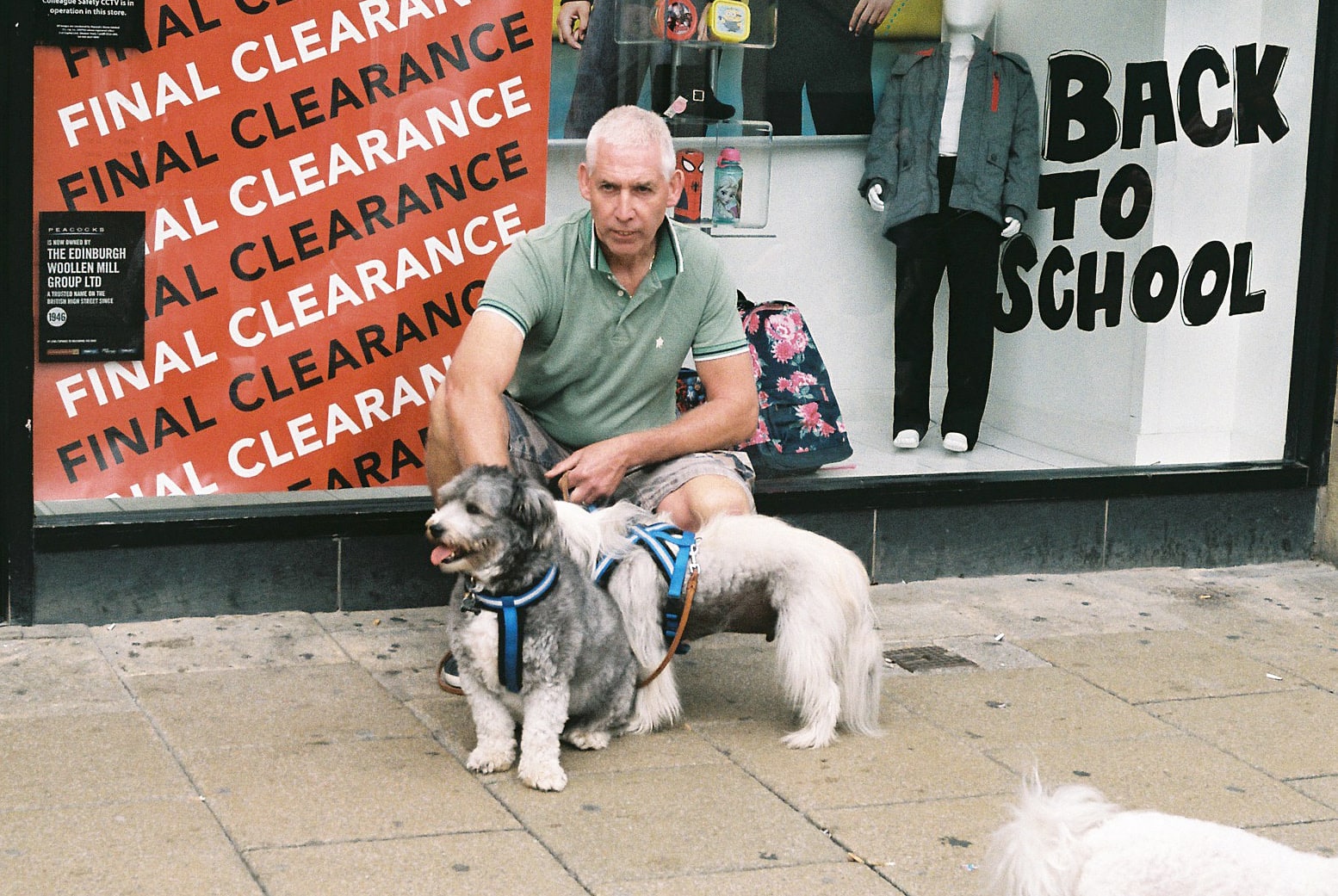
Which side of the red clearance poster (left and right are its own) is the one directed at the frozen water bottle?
left

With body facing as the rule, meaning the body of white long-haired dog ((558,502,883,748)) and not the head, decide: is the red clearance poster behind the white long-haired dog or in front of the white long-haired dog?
in front

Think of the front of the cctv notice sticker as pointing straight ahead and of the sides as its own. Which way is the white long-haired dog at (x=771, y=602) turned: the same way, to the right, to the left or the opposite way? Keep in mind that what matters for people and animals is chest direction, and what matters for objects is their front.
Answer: to the right

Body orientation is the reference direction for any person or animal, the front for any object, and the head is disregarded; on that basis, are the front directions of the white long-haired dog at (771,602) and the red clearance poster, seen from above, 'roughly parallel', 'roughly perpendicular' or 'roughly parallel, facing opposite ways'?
roughly perpendicular

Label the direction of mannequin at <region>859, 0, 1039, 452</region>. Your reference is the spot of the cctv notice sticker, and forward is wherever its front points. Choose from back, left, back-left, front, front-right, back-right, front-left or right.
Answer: left

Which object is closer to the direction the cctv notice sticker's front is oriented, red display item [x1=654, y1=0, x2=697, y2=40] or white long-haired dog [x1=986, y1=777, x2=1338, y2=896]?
the white long-haired dog

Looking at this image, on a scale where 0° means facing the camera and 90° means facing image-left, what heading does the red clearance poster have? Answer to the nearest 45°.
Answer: approximately 0°

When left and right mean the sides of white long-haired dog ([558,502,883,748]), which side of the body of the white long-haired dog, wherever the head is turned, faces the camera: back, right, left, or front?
left

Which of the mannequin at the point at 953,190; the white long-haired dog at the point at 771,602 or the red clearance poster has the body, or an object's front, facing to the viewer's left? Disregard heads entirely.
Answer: the white long-haired dog

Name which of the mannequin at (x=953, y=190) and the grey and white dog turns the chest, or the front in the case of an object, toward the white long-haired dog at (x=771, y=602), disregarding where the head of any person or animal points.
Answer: the mannequin

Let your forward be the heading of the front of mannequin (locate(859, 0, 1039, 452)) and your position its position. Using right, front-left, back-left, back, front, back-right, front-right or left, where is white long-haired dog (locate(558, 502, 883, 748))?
front

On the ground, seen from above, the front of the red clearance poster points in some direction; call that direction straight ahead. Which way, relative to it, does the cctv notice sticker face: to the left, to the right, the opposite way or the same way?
the same way

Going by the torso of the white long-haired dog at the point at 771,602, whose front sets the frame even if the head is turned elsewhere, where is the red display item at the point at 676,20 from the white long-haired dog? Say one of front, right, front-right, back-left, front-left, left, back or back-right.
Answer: right

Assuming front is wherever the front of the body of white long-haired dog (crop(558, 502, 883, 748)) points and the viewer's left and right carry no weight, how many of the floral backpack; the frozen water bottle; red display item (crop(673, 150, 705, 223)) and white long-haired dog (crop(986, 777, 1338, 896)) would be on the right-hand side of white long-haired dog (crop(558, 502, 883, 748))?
3

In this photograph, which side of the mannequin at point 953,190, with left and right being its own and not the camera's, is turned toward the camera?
front

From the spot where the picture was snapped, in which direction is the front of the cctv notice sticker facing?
facing the viewer

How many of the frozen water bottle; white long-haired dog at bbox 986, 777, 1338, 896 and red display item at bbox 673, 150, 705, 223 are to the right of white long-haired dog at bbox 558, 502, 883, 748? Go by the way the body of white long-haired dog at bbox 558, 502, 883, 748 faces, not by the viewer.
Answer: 2

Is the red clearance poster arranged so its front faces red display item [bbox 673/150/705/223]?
no
